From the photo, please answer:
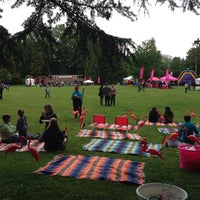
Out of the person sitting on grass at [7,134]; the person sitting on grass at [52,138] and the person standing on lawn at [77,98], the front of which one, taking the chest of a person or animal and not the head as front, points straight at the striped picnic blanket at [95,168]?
the person standing on lawn

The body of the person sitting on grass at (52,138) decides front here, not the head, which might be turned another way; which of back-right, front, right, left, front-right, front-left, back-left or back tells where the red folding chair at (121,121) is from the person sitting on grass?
front-right

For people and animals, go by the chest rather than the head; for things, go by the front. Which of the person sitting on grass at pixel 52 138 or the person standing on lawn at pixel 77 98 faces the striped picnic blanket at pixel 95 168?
the person standing on lawn

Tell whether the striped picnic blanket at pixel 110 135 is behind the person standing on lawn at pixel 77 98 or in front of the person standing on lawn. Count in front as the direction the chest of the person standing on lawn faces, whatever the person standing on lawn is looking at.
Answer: in front

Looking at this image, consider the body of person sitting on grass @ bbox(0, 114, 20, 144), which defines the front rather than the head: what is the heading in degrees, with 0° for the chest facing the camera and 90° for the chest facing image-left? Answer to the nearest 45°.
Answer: approximately 225°

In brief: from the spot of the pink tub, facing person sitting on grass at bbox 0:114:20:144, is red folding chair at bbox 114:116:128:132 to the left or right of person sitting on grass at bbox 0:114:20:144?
right

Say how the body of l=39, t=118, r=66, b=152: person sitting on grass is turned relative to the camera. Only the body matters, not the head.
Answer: away from the camera

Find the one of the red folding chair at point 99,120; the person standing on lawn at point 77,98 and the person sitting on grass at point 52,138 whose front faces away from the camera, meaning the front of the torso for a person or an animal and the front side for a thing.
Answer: the person sitting on grass

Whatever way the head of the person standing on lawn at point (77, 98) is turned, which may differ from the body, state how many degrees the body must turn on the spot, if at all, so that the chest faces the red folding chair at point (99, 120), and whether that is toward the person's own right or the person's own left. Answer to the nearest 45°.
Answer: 0° — they already face it

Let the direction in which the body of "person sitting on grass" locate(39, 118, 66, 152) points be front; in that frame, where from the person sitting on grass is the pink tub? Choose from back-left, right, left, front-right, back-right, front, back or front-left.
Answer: back-right
